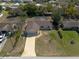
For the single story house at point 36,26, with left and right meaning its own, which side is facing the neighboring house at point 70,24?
left

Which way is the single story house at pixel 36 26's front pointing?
toward the camera

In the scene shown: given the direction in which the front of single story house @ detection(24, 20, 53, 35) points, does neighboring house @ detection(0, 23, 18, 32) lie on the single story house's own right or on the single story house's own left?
on the single story house's own right
